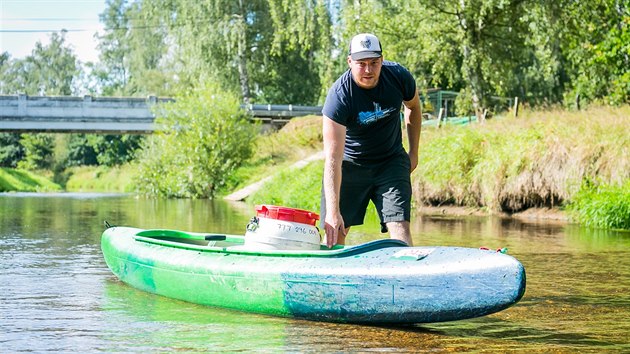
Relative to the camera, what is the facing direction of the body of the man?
toward the camera

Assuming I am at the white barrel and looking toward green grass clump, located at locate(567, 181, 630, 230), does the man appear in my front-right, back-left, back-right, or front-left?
front-right

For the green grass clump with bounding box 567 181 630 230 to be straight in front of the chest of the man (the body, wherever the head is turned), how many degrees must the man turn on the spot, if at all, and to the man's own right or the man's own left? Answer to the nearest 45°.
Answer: approximately 135° to the man's own left

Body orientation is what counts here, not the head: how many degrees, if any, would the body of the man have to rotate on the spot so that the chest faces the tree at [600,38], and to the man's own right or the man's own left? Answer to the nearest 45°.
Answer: approximately 180°

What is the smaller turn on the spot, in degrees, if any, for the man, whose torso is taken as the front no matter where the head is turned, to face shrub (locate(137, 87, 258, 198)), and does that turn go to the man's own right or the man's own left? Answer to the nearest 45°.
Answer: approximately 180°

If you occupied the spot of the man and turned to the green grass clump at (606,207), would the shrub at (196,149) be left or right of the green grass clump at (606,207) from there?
left
